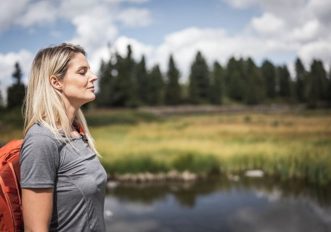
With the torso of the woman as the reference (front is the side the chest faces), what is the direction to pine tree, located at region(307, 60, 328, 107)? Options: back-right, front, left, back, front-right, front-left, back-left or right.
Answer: front-left

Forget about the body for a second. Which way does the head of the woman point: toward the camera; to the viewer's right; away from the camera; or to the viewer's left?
to the viewer's right

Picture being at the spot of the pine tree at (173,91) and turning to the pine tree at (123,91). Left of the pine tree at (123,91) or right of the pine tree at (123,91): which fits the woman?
left

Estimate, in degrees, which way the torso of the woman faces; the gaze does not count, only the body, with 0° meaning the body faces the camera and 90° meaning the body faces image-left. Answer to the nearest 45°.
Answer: approximately 270°

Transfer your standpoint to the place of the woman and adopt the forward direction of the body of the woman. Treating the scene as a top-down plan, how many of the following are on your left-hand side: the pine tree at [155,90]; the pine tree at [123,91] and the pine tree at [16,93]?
3

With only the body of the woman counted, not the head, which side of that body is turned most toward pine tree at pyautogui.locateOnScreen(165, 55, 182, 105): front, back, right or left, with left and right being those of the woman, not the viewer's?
left

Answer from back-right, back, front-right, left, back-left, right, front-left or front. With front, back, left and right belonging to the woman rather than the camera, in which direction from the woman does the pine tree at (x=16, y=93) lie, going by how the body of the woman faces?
left

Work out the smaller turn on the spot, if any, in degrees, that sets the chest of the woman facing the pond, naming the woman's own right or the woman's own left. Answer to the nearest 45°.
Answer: approximately 45° to the woman's own left
